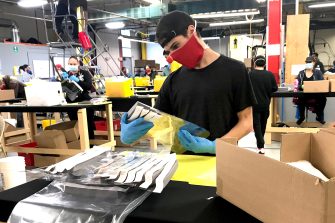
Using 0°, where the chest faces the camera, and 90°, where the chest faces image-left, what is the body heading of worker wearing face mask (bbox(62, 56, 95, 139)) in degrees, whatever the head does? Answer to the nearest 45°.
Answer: approximately 45°

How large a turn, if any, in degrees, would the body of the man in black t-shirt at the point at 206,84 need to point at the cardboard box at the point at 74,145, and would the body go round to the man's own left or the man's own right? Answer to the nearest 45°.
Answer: approximately 90° to the man's own right

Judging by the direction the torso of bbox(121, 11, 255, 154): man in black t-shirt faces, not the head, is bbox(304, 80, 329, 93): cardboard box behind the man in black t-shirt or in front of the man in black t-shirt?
behind

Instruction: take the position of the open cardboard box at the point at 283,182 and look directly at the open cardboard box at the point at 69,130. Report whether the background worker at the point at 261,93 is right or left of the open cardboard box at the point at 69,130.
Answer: right

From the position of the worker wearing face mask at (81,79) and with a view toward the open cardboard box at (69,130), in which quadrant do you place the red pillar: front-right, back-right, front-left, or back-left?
back-left

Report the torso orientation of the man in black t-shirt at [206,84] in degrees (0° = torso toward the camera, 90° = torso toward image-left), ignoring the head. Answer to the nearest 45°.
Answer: approximately 45°

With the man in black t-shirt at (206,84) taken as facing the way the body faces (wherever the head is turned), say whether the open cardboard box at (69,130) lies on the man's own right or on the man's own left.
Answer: on the man's own right

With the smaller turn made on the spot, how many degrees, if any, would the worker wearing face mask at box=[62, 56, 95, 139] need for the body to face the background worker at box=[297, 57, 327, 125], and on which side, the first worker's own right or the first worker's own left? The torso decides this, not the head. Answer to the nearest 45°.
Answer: approximately 135° to the first worker's own left

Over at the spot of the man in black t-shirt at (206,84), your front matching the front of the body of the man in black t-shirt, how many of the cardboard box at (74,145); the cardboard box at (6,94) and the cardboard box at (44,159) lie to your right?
3

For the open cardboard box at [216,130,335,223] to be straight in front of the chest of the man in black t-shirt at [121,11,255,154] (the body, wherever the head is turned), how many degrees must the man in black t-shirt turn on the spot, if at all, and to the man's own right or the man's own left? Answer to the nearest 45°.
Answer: approximately 45° to the man's own left
